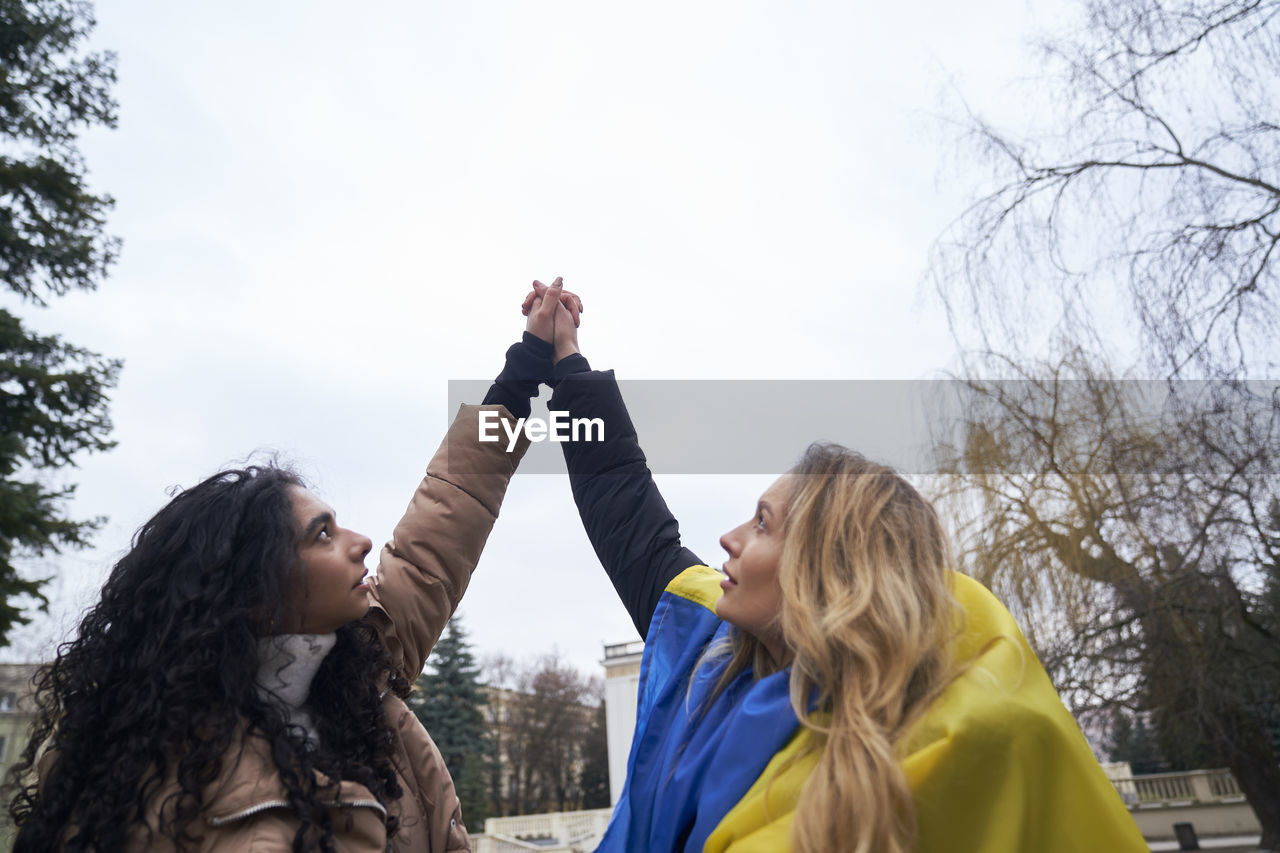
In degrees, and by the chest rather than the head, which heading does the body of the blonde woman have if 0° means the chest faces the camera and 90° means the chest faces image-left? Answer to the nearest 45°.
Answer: approximately 45°

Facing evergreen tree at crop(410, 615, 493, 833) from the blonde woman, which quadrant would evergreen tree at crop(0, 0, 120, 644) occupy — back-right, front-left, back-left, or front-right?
front-left

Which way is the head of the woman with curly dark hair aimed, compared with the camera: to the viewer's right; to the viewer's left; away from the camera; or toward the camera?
to the viewer's right

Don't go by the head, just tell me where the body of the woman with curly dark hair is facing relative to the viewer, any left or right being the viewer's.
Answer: facing the viewer and to the right of the viewer

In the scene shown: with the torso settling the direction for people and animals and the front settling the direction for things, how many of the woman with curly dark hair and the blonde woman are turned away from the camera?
0

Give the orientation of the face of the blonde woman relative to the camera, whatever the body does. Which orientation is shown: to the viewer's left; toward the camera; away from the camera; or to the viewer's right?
to the viewer's left

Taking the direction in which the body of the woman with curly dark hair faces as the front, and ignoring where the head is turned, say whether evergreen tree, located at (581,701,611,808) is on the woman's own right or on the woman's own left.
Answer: on the woman's own left

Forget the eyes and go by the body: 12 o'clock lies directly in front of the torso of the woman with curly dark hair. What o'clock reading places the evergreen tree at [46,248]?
The evergreen tree is roughly at 7 o'clock from the woman with curly dark hair.

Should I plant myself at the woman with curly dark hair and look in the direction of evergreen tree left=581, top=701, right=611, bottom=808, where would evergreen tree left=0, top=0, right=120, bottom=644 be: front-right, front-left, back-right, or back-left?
front-left

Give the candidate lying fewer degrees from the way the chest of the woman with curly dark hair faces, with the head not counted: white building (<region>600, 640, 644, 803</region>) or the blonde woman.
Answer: the blonde woman
